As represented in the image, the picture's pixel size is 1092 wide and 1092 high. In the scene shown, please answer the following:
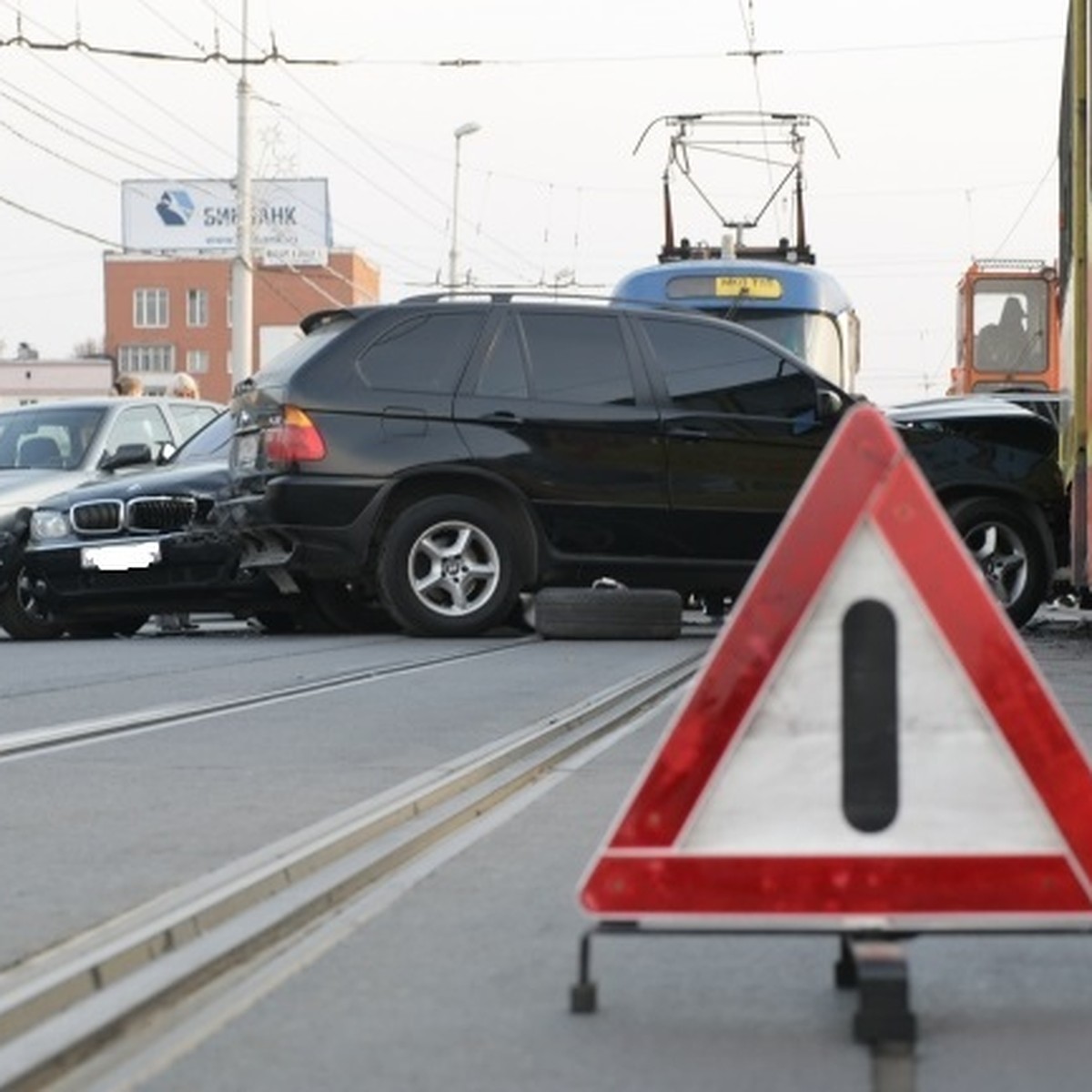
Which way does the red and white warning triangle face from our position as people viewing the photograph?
facing the viewer

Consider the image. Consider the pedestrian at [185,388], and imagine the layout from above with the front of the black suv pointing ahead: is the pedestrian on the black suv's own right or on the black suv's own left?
on the black suv's own left

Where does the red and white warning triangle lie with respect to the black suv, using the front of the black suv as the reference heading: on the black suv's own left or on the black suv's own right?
on the black suv's own right

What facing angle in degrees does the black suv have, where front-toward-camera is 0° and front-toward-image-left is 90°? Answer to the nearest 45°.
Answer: approximately 270°

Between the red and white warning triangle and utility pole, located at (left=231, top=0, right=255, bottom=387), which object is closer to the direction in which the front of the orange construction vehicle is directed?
the red and white warning triangle

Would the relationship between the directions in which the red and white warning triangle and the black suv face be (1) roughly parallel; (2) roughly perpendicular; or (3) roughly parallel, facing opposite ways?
roughly perpendicular

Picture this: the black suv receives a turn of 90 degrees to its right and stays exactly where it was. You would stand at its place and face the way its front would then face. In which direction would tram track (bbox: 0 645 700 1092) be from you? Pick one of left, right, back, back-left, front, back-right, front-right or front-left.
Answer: front

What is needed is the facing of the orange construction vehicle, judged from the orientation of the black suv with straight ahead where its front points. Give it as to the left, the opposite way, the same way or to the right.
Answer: to the right

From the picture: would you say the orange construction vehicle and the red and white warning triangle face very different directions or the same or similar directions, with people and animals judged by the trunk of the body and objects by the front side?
same or similar directions

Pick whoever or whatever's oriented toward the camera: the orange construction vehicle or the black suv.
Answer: the orange construction vehicle

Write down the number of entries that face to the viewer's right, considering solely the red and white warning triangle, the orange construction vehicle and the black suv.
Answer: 1

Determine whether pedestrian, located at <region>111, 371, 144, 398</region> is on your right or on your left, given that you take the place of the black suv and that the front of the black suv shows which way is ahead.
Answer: on your left

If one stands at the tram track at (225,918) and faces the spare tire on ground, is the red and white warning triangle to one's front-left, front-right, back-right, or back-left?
back-right

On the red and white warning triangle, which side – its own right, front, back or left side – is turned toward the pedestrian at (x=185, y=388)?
back

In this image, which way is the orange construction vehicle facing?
toward the camera

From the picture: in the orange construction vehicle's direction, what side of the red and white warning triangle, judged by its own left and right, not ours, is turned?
back

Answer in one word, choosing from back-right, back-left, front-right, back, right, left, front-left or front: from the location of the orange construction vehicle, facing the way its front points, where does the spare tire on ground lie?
front
